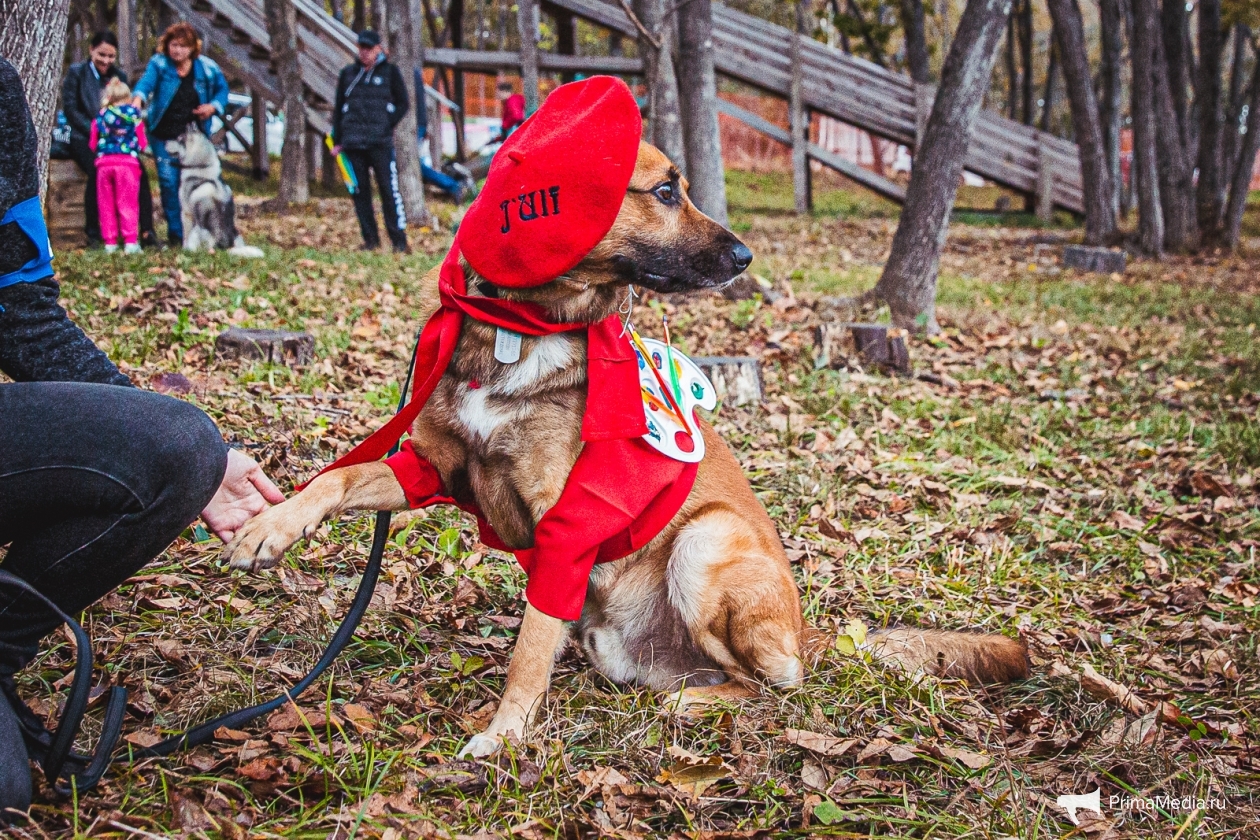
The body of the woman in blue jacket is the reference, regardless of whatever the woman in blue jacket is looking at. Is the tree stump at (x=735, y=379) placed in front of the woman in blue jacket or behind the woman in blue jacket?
in front

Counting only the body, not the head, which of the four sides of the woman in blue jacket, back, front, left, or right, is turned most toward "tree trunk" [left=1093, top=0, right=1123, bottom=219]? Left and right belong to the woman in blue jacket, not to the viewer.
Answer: left

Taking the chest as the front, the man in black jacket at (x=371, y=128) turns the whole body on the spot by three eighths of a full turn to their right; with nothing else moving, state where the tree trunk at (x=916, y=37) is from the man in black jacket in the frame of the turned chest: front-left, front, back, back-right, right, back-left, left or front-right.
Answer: right

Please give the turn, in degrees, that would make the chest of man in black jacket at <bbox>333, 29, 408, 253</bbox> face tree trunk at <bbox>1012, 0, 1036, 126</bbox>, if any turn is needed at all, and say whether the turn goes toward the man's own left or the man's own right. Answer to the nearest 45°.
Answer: approximately 135° to the man's own left

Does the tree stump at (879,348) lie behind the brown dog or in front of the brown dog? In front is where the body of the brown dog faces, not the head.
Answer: behind

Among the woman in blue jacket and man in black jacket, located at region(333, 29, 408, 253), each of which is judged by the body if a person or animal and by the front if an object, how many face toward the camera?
2

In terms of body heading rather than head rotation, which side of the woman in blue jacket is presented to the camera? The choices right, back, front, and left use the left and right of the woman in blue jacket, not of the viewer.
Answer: front

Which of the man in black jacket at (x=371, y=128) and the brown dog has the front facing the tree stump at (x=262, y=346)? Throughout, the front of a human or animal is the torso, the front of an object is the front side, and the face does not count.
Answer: the man in black jacket
